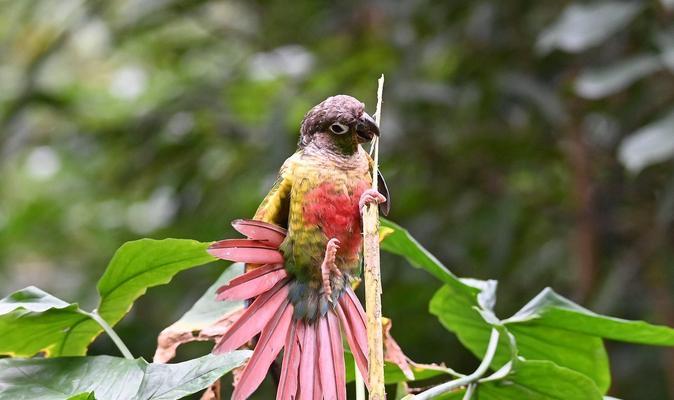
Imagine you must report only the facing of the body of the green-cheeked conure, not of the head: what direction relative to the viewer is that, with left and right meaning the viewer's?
facing the viewer and to the right of the viewer
